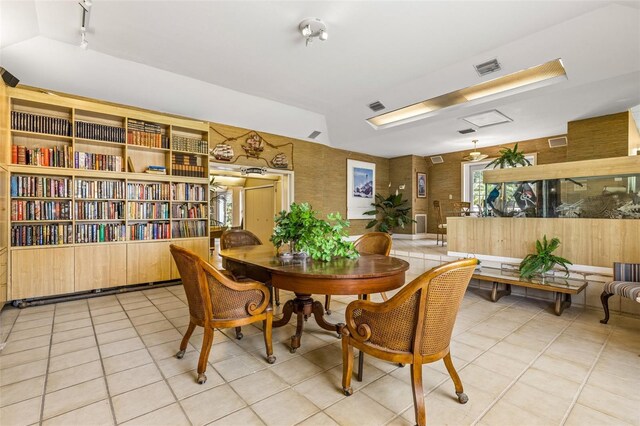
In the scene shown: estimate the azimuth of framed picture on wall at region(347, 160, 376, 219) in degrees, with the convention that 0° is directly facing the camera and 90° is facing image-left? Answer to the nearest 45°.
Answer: approximately 315°

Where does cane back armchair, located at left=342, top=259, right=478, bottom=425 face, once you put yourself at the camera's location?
facing away from the viewer and to the left of the viewer

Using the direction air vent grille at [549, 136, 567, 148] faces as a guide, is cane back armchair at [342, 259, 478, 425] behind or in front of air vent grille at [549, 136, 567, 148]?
in front

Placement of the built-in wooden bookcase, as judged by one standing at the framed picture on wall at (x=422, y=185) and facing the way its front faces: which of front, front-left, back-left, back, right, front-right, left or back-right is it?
right

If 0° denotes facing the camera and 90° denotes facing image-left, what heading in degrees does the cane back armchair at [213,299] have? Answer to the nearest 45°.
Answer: approximately 225°

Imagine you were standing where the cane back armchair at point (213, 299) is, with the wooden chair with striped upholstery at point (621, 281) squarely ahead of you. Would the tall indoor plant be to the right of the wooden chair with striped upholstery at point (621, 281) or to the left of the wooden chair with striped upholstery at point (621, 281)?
left

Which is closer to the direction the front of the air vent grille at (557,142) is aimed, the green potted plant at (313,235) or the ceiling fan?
the green potted plant

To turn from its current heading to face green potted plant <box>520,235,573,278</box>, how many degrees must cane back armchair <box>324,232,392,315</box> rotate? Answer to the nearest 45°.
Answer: approximately 135° to its left

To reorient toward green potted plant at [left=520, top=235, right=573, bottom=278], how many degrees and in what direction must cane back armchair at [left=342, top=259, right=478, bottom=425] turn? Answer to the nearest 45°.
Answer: approximately 90° to its right

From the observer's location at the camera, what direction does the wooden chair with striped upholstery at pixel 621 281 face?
facing the viewer and to the left of the viewer

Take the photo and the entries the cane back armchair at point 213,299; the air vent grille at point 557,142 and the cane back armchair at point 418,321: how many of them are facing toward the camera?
1

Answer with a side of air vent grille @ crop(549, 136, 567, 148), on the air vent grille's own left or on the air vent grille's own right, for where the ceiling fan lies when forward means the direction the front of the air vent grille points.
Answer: on the air vent grille's own right

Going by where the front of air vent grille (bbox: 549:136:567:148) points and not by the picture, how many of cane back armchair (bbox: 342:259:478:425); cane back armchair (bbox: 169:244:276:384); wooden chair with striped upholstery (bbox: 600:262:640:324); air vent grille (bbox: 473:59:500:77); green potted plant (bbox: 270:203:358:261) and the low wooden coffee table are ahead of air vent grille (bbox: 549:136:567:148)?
6

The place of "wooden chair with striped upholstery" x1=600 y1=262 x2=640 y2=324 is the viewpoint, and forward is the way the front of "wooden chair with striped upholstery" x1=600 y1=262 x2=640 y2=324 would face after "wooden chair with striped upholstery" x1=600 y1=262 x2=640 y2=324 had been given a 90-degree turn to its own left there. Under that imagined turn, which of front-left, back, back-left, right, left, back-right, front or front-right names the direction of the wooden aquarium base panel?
back

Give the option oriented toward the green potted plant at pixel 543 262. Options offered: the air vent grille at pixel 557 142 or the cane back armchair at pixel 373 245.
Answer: the air vent grille

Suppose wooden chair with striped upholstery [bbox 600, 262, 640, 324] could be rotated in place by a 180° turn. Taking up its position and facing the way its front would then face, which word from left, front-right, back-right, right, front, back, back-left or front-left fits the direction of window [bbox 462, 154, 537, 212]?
left

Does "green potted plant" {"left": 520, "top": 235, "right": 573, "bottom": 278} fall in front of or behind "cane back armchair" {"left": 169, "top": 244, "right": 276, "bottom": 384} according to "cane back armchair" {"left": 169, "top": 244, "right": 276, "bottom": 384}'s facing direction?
in front

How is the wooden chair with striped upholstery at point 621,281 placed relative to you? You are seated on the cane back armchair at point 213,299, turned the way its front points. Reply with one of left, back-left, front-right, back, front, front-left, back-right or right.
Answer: front-right

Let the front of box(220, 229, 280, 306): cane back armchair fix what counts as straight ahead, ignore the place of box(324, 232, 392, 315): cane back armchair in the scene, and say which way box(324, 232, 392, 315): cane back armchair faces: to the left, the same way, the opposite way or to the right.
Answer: to the right
